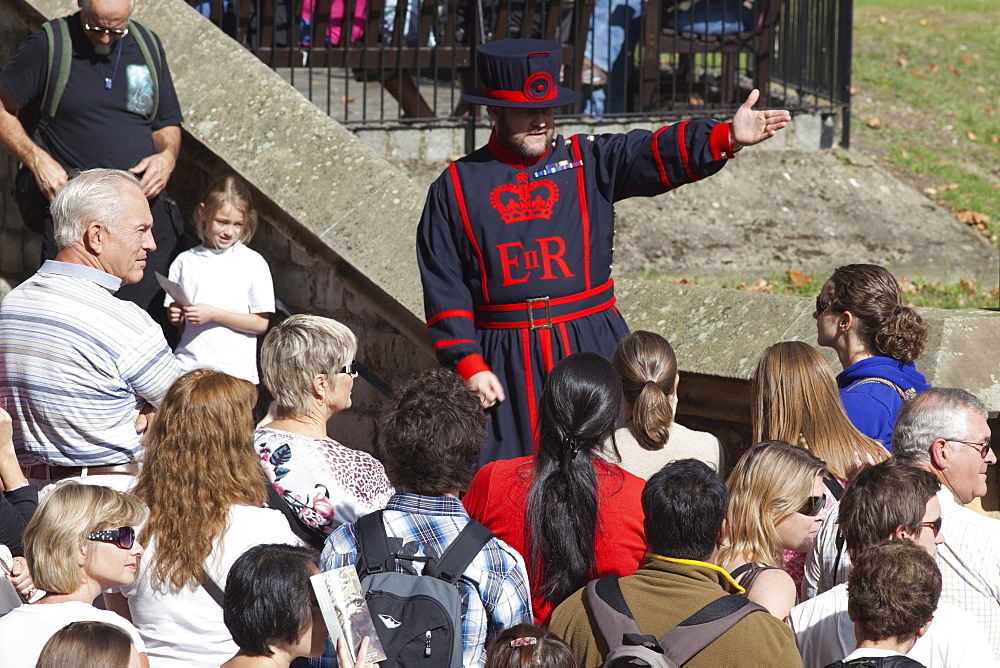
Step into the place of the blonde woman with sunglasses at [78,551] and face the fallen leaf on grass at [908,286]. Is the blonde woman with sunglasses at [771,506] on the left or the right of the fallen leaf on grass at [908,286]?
right

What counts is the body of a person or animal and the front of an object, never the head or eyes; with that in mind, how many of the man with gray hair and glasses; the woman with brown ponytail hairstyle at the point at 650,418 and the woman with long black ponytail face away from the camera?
2

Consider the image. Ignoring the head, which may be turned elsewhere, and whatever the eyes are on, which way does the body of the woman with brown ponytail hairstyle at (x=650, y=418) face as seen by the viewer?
away from the camera

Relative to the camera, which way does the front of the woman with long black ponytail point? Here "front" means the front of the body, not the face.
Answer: away from the camera

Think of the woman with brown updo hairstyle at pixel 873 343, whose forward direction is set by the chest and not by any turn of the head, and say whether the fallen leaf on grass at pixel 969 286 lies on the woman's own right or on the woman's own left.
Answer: on the woman's own right

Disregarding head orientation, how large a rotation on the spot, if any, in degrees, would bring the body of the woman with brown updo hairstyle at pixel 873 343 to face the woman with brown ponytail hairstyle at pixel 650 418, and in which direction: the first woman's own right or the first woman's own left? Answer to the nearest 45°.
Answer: approximately 90° to the first woman's own left

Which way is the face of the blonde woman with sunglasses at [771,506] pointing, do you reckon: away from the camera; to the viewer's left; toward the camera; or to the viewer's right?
to the viewer's right

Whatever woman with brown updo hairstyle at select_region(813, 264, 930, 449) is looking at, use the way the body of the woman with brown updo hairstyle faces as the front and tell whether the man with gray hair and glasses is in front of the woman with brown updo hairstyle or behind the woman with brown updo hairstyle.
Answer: behind
